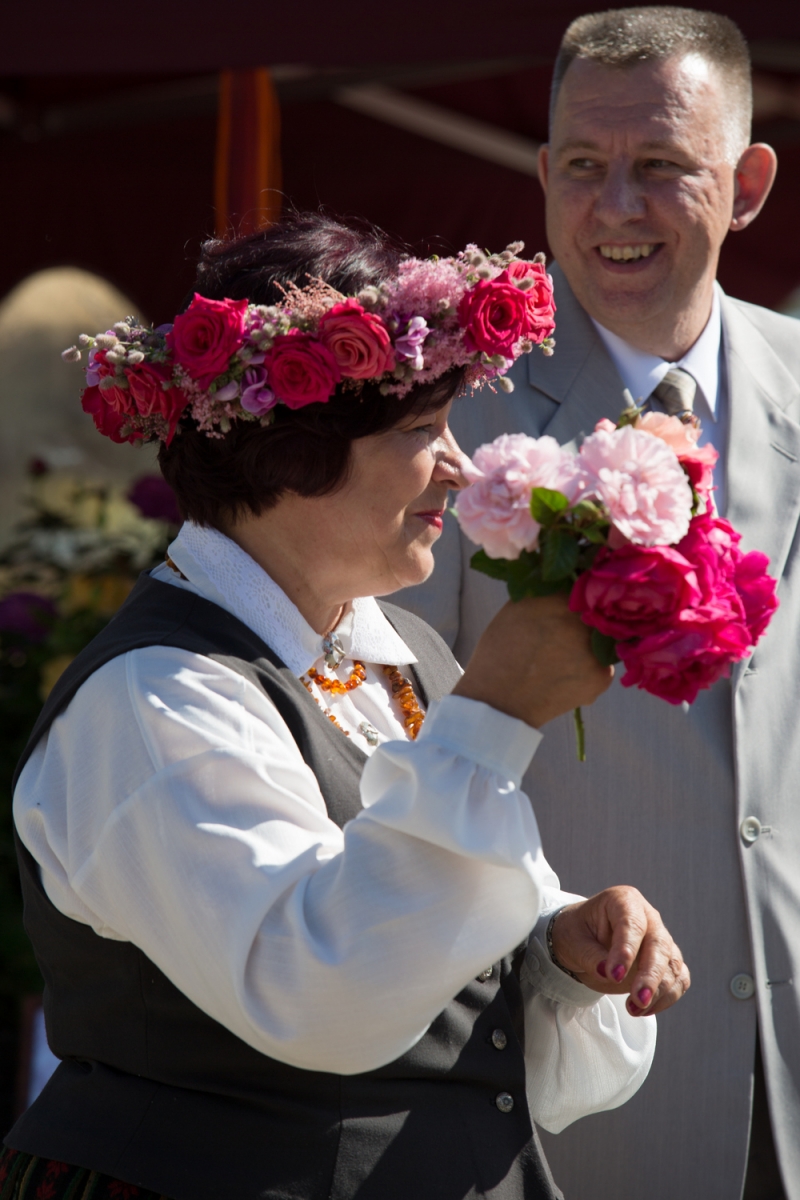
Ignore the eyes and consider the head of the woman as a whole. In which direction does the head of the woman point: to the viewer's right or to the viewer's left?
to the viewer's right

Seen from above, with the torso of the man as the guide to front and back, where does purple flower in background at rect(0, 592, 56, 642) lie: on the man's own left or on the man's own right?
on the man's own right

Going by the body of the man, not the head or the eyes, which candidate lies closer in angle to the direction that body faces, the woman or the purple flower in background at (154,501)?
the woman

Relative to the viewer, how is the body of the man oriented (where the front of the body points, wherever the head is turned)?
toward the camera

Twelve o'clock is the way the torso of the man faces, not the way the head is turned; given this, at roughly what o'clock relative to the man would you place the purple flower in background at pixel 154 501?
The purple flower in background is roughly at 4 o'clock from the man.

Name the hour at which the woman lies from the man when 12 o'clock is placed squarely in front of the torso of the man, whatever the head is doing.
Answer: The woman is roughly at 1 o'clock from the man.

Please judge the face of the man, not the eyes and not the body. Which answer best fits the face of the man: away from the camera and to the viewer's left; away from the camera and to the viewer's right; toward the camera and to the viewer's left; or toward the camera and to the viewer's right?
toward the camera and to the viewer's left
